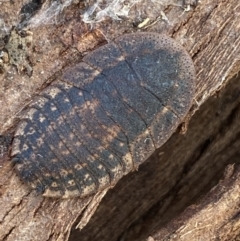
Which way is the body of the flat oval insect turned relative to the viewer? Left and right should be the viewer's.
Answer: facing away from the viewer and to the right of the viewer
